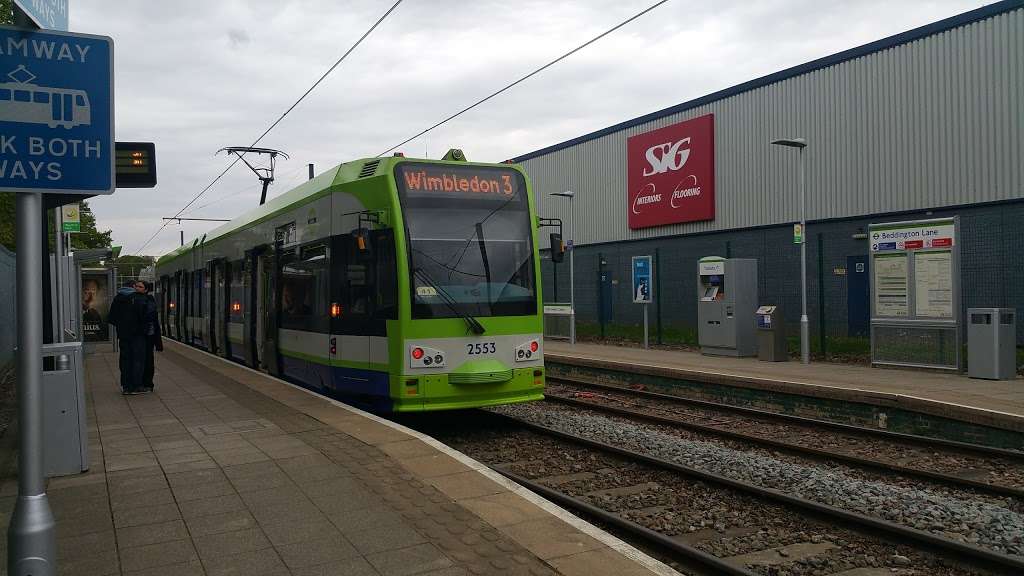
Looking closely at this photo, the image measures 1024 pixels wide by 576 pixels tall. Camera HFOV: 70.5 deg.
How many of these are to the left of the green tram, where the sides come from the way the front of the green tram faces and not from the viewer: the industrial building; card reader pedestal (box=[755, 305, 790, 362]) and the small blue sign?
3

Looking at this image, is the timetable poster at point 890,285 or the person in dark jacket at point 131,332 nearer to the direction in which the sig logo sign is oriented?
the person in dark jacket

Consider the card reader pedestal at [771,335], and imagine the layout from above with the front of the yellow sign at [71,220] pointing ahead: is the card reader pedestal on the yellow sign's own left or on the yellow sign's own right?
on the yellow sign's own left

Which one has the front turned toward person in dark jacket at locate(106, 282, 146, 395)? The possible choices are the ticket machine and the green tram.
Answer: the ticket machine

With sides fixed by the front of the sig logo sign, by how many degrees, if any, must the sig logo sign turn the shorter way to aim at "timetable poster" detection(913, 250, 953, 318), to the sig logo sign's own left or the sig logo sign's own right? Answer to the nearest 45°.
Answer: approximately 45° to the sig logo sign's own left

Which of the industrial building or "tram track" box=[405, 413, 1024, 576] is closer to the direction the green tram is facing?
the tram track

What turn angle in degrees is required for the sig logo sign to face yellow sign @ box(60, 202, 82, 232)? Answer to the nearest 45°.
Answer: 0° — it already faces it
